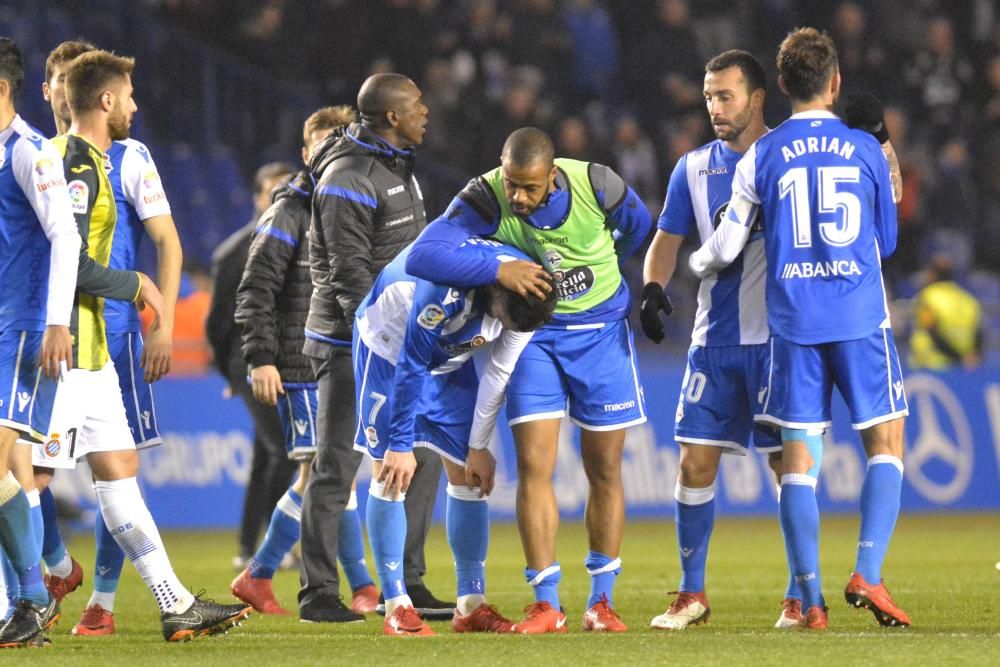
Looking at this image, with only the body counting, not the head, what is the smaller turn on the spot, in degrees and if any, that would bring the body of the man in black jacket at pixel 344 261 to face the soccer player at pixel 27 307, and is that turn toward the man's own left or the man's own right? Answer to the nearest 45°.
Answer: approximately 135° to the man's own right

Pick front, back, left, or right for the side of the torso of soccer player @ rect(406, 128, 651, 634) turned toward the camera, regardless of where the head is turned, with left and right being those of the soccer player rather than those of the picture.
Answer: front

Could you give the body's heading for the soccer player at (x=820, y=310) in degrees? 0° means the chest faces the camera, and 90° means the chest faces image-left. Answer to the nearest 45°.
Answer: approximately 180°

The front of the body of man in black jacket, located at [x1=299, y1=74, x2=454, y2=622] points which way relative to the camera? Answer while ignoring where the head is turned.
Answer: to the viewer's right

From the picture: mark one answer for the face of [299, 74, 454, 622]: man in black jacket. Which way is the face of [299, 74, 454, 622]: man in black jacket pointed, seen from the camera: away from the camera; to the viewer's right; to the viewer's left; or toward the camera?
to the viewer's right

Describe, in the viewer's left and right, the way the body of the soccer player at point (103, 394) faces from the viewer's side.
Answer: facing to the right of the viewer

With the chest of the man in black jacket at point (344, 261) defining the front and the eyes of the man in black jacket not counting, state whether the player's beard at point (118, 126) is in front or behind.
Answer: behind

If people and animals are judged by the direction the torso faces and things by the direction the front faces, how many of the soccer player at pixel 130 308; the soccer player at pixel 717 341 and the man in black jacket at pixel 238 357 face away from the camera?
0

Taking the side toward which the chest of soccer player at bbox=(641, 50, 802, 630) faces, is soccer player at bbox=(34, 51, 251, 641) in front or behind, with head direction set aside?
in front

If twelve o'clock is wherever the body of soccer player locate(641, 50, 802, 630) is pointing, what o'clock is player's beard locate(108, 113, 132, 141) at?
The player's beard is roughly at 3 o'clock from the soccer player.

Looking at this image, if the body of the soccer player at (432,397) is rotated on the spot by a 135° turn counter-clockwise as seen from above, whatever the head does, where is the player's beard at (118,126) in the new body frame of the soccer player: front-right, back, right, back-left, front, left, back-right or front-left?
left

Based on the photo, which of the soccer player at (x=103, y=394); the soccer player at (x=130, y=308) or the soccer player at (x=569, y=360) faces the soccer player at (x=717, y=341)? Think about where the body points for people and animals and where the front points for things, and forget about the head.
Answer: the soccer player at (x=103, y=394)

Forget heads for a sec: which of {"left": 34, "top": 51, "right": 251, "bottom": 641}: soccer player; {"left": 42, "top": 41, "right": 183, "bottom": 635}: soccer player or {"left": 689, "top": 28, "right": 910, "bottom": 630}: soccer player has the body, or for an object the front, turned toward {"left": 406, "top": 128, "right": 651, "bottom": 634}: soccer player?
{"left": 34, "top": 51, "right": 251, "bottom": 641}: soccer player
